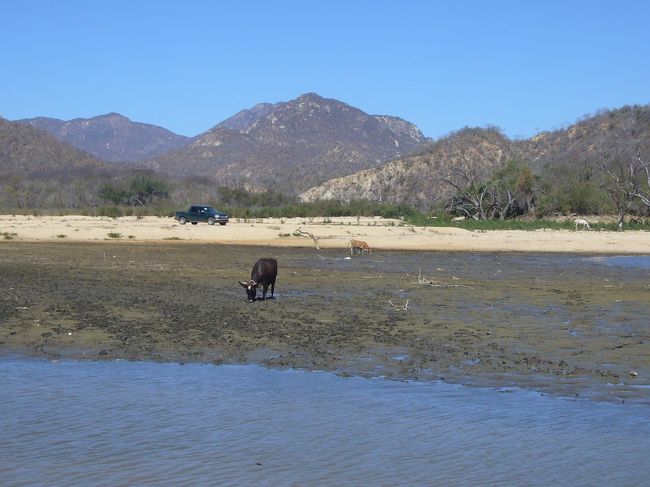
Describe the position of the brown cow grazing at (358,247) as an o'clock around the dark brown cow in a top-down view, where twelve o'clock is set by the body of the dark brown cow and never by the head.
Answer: The brown cow grazing is roughly at 5 o'clock from the dark brown cow.

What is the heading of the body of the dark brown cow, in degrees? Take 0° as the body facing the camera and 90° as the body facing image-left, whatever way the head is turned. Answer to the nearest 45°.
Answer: approximately 45°
